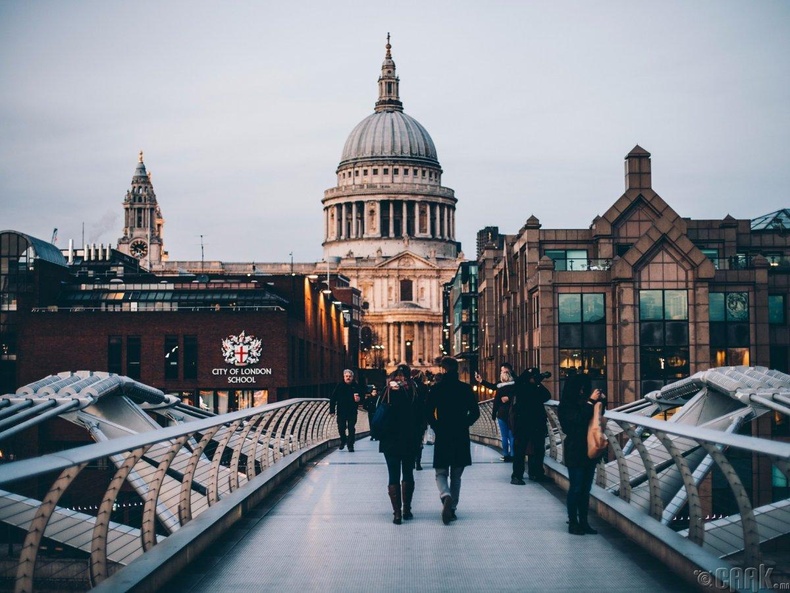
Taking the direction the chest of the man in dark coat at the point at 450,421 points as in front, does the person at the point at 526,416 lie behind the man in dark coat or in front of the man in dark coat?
in front

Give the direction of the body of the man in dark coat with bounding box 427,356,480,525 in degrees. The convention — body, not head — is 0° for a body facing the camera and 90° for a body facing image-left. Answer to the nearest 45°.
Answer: approximately 180°

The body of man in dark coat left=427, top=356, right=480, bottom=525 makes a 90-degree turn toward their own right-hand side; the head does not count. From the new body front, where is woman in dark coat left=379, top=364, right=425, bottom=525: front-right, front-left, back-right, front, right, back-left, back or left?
back

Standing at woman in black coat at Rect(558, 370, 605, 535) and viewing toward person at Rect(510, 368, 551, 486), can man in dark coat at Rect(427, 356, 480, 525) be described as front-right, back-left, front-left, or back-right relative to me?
front-left
